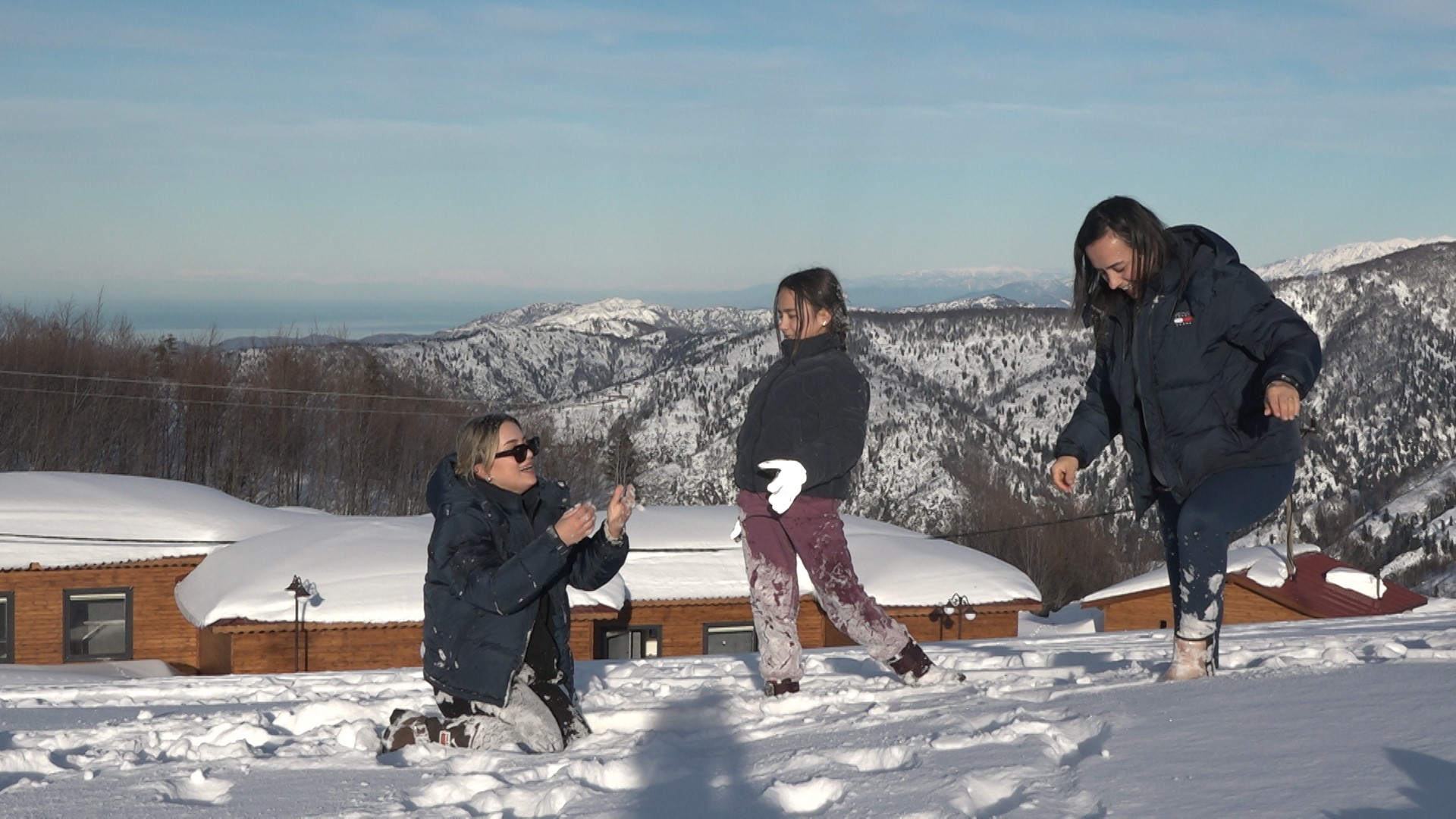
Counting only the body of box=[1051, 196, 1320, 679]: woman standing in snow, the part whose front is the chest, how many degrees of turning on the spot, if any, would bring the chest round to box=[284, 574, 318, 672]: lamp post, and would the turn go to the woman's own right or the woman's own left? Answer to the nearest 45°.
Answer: approximately 90° to the woman's own right

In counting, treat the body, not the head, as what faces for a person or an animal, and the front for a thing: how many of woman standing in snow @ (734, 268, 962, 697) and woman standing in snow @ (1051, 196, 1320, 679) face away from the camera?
0

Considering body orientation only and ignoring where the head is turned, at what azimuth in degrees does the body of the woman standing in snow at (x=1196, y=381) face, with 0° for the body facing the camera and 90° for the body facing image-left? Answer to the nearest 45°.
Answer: approximately 45°

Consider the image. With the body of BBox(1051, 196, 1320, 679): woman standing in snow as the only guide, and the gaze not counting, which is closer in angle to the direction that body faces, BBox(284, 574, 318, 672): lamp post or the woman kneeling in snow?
the woman kneeling in snow

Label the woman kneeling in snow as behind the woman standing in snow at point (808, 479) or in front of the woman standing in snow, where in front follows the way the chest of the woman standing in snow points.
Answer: in front

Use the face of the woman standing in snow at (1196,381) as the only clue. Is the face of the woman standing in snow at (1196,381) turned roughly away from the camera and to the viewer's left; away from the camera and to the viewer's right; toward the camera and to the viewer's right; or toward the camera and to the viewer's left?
toward the camera and to the viewer's left

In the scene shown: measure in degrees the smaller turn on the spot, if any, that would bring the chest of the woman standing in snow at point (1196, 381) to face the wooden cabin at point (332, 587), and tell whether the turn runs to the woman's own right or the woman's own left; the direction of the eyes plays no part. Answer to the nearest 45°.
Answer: approximately 90° to the woman's own right

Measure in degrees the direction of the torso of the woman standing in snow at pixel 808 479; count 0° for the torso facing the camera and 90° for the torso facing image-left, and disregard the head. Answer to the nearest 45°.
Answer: approximately 45°

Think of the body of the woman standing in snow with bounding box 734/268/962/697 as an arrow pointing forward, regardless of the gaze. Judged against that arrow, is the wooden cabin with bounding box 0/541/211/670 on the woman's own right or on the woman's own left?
on the woman's own right

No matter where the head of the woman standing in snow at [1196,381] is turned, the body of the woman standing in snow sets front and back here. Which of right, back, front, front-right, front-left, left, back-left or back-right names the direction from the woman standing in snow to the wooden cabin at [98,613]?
right

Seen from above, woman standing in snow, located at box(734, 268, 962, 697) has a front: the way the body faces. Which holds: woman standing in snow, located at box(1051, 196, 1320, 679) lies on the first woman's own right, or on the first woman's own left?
on the first woman's own left

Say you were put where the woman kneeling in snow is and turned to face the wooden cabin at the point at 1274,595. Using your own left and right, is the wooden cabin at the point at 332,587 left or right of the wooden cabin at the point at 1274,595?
left
